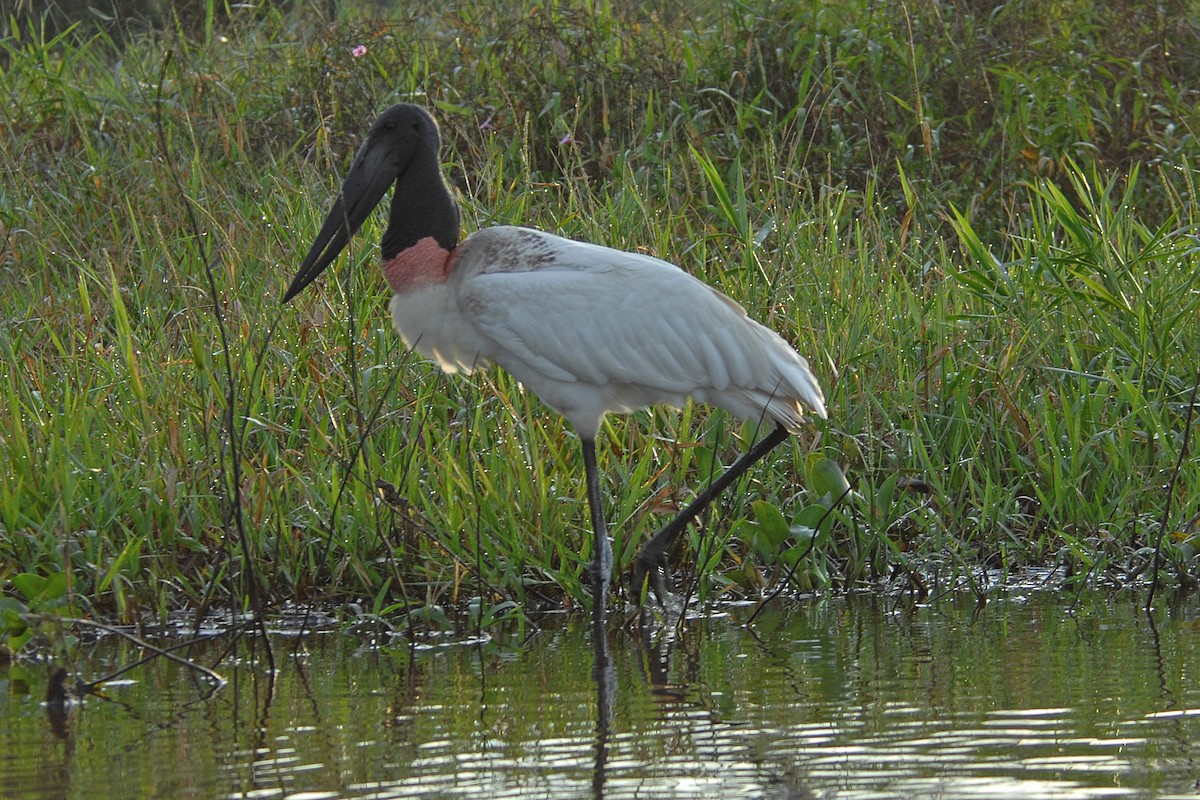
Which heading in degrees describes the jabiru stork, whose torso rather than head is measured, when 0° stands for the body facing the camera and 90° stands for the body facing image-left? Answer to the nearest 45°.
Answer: approximately 90°
